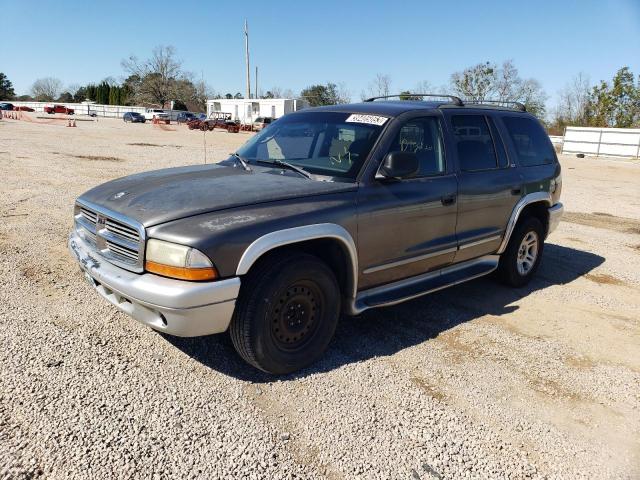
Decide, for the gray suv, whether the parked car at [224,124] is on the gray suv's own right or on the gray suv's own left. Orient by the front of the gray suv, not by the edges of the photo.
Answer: on the gray suv's own right

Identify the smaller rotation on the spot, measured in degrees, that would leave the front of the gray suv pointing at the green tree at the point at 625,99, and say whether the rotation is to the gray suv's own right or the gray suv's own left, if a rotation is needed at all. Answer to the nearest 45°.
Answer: approximately 180°

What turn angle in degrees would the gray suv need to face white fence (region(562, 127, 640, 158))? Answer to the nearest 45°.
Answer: approximately 180°

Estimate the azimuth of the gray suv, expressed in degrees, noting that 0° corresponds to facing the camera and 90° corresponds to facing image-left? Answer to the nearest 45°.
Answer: approximately 45°
